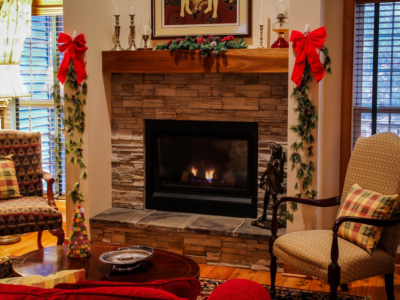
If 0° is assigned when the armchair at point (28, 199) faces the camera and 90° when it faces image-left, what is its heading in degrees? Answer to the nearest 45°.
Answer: approximately 315°

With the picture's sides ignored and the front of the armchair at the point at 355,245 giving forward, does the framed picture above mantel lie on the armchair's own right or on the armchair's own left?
on the armchair's own right

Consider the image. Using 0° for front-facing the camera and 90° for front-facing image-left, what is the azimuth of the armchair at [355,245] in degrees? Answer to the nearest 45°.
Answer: approximately 45°

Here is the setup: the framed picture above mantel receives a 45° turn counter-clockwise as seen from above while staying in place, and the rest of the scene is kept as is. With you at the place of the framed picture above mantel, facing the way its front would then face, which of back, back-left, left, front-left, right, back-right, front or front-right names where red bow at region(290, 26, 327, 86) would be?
front

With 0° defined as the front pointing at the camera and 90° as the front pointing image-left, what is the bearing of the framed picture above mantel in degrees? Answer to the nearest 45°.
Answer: approximately 0°

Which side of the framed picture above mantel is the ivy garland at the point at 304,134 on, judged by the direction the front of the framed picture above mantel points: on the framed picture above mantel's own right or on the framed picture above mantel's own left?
on the framed picture above mantel's own left

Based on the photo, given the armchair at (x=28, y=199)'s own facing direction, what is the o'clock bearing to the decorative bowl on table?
The decorative bowl on table is roughly at 1 o'clock from the armchair.

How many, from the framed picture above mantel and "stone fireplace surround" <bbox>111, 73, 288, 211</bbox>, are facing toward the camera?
2

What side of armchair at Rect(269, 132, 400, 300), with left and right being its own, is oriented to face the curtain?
right

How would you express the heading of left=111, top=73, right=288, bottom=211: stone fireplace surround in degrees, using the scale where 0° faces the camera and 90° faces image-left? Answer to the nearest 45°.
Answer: approximately 0°

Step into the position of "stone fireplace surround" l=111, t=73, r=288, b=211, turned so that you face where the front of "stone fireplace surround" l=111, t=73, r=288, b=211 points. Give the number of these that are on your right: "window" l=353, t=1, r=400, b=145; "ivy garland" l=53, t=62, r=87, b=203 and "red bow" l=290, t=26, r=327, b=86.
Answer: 1

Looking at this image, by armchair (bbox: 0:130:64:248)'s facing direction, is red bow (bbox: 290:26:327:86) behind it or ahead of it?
ahead

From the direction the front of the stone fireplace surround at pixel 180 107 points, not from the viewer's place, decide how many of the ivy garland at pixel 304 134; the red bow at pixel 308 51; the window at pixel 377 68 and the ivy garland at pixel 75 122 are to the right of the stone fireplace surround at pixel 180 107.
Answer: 1
